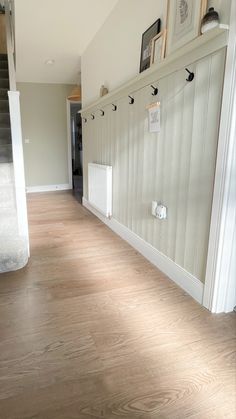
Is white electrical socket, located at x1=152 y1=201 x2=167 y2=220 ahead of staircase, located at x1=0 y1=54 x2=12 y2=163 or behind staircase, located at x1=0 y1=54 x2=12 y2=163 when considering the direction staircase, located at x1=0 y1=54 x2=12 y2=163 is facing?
ahead

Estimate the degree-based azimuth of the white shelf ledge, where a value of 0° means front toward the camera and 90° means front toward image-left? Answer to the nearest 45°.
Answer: approximately 45°
